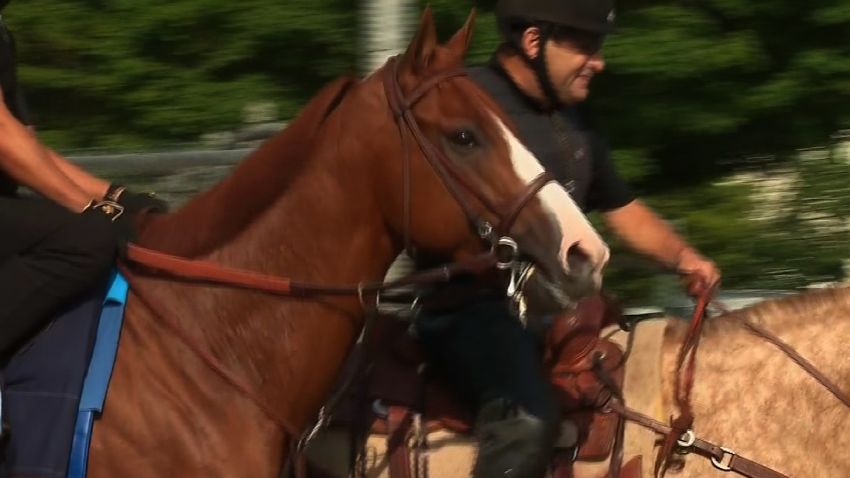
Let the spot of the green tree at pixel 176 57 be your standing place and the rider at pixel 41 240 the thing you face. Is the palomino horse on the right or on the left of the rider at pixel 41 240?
left

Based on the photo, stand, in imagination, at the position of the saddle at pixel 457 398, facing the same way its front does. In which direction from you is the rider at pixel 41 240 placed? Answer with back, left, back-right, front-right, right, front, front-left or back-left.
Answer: back

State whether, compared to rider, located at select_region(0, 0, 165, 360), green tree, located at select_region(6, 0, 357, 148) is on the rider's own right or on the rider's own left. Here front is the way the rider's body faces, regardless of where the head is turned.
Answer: on the rider's own left

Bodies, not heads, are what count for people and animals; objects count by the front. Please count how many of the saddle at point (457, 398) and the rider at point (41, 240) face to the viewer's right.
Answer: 2

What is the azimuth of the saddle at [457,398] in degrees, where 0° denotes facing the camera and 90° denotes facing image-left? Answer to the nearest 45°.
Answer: approximately 270°

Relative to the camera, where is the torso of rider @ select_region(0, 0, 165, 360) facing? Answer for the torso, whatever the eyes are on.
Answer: to the viewer's right

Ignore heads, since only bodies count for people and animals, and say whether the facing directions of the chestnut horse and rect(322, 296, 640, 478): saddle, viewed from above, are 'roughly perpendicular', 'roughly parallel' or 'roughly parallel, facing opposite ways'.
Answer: roughly parallel

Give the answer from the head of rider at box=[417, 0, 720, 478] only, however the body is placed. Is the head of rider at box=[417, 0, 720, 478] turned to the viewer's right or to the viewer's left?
to the viewer's right

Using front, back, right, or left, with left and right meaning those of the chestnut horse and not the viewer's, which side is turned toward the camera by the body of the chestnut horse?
right

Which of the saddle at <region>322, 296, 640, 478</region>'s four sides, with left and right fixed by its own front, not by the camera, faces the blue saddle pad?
back

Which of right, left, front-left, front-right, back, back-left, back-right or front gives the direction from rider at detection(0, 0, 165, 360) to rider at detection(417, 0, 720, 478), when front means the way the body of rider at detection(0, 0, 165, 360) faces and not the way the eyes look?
front
